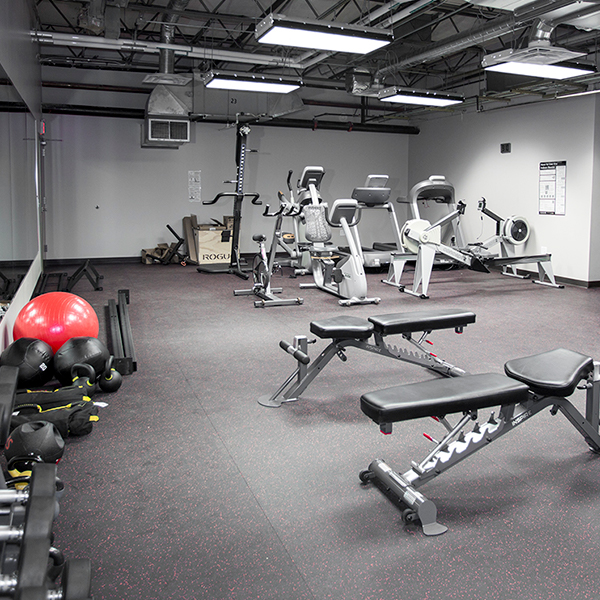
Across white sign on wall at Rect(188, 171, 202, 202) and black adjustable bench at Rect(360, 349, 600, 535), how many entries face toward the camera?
1

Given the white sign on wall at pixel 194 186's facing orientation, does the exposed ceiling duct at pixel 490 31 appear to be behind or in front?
in front

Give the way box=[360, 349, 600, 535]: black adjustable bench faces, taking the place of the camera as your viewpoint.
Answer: facing away from the viewer and to the right of the viewer

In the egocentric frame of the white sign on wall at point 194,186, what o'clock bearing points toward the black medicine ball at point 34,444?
The black medicine ball is roughly at 12 o'clock from the white sign on wall.

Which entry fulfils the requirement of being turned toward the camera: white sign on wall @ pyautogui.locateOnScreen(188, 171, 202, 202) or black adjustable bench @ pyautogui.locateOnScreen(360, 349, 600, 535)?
the white sign on wall

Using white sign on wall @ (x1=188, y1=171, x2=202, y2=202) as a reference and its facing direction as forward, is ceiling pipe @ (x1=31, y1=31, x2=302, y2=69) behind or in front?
in front

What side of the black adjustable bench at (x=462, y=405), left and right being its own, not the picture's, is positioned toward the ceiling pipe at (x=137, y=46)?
left

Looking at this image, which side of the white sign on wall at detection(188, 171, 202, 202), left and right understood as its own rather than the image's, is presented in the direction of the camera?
front

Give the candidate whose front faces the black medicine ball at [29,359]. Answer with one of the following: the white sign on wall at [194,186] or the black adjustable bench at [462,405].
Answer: the white sign on wall

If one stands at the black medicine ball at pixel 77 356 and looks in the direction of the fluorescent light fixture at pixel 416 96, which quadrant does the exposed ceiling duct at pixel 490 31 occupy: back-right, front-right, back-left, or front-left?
front-right
